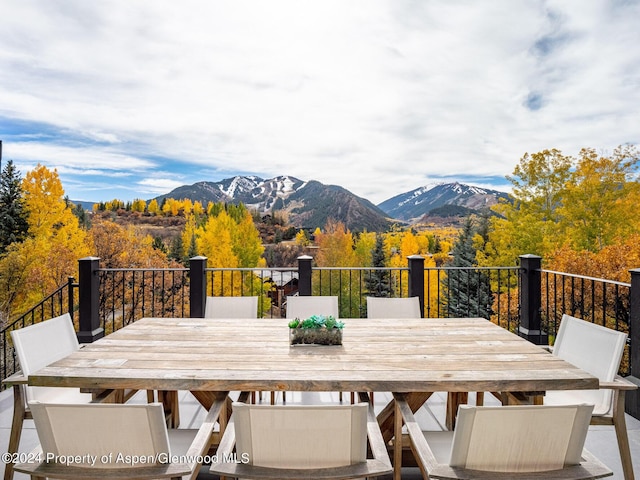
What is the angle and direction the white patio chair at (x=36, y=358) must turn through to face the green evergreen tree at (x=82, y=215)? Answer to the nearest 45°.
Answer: approximately 135° to its left

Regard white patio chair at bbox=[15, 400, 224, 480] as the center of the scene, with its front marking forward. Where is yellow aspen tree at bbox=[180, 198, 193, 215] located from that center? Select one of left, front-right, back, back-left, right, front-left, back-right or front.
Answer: front-left

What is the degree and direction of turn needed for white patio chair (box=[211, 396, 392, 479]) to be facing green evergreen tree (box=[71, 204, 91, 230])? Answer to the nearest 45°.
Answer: approximately 45° to its left

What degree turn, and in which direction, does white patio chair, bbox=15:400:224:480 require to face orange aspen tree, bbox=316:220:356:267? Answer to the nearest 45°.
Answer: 0° — it already faces it

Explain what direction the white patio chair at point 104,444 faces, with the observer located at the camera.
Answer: facing away from the viewer and to the right of the viewer

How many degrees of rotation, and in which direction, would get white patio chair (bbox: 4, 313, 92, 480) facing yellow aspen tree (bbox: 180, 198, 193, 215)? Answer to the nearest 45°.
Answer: approximately 135° to its left

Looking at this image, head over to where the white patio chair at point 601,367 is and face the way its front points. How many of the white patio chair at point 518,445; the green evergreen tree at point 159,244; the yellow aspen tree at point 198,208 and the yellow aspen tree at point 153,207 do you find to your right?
3

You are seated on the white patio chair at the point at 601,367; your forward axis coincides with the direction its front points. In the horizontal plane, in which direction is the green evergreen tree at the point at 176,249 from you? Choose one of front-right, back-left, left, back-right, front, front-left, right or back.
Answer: right

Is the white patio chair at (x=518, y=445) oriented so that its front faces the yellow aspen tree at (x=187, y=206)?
yes

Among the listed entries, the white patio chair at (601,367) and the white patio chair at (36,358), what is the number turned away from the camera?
0

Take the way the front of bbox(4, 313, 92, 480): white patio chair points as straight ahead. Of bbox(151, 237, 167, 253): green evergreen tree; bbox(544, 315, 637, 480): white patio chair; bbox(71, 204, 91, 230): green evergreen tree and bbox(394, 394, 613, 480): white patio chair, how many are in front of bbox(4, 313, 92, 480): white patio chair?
2

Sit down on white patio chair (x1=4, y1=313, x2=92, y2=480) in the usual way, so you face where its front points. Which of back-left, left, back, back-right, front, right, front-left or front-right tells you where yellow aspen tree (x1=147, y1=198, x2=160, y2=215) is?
back-left

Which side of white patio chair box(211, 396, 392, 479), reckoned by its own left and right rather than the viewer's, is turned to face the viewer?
back

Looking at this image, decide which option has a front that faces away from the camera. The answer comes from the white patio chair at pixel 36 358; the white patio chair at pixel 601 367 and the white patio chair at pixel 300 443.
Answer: the white patio chair at pixel 300 443

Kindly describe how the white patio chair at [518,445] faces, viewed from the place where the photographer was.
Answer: facing away from the viewer and to the left of the viewer

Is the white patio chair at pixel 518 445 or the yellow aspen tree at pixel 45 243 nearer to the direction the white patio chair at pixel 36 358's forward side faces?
the white patio chair
